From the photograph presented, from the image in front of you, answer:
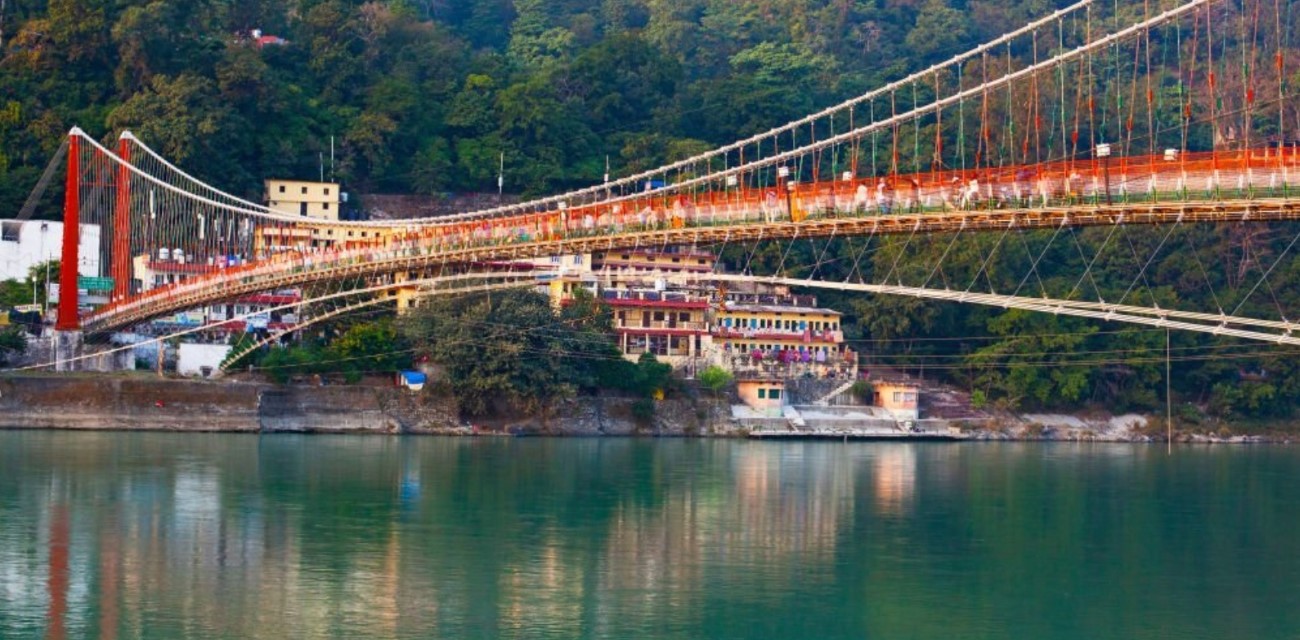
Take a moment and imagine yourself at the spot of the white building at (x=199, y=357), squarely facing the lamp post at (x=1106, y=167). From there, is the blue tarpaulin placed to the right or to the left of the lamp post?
left

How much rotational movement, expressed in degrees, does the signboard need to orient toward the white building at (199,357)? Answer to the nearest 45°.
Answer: approximately 45° to its left

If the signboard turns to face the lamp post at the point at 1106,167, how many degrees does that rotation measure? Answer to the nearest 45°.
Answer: approximately 45° to its left

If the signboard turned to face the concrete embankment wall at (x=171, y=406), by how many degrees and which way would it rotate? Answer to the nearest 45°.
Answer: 0° — it already faces it

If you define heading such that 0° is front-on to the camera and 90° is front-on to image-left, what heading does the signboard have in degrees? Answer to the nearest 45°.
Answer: approximately 0°
